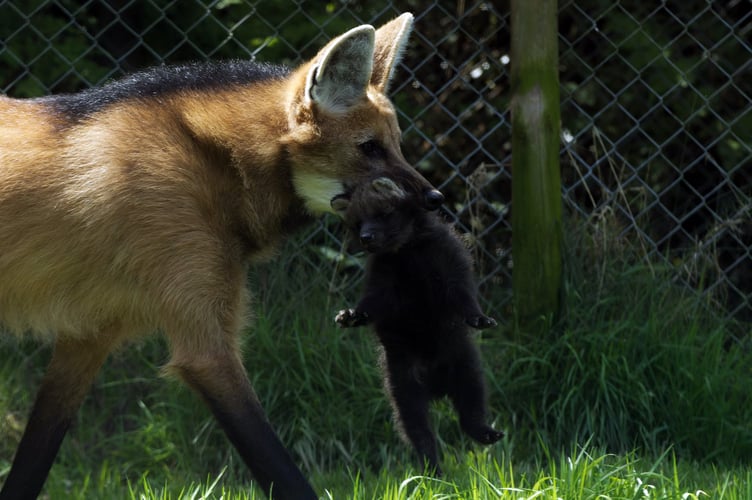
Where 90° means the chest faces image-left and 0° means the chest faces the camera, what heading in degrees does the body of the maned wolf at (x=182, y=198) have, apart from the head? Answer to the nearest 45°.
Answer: approximately 270°

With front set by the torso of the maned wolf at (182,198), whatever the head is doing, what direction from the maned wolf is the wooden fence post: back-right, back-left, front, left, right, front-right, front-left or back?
front-left

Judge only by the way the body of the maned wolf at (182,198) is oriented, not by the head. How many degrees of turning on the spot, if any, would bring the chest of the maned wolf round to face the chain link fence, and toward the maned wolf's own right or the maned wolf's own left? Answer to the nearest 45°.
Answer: approximately 45° to the maned wolf's own left
